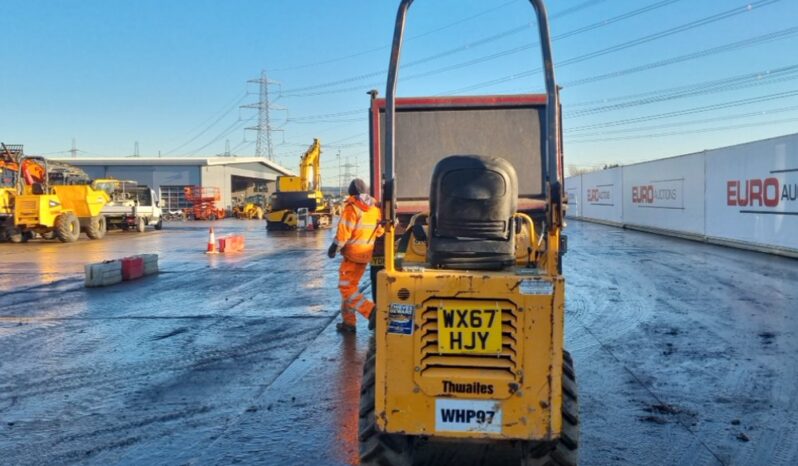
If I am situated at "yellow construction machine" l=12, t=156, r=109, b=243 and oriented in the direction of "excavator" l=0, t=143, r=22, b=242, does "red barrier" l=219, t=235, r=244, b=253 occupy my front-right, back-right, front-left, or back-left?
back-left

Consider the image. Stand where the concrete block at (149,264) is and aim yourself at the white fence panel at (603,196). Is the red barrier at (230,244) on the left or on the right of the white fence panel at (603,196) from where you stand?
left

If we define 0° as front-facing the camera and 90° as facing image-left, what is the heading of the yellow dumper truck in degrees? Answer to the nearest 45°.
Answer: approximately 180°

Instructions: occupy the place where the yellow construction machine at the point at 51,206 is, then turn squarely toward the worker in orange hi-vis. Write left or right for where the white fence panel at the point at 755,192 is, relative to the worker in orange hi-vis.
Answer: left

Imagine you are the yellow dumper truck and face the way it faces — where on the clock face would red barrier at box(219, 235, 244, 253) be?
The red barrier is roughly at 11 o'clock from the yellow dumper truck.
